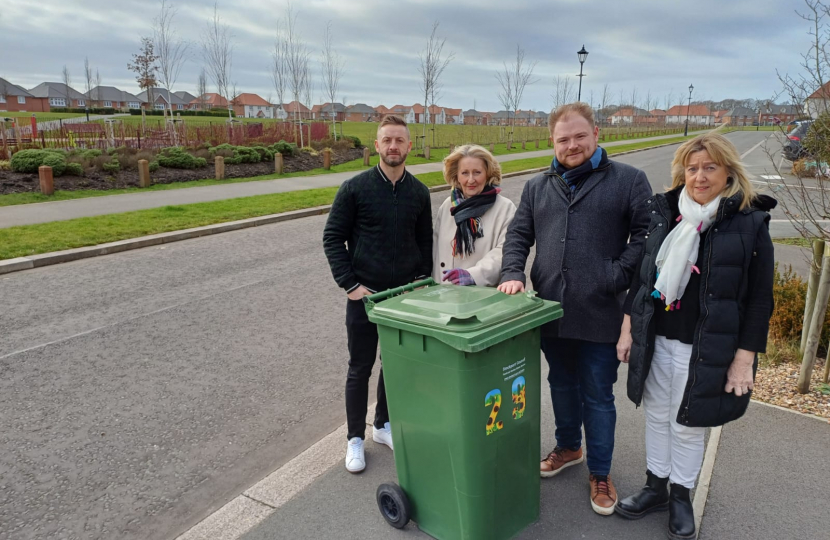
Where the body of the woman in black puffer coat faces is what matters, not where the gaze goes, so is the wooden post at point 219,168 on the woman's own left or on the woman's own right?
on the woman's own right

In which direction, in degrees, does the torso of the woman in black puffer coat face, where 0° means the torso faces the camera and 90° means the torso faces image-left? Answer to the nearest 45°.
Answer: approximately 45°

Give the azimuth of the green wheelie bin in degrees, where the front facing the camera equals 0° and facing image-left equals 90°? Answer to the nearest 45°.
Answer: approximately 315°

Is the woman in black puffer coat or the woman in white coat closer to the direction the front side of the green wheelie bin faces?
the woman in black puffer coat

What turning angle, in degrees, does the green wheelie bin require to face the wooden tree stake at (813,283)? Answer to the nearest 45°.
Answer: approximately 90° to its left

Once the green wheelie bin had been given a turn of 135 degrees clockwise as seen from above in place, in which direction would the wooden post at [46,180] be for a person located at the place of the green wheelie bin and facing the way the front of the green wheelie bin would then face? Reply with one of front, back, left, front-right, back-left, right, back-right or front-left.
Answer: front-right

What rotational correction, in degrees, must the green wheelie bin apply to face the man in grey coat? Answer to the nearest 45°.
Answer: approximately 90° to its left

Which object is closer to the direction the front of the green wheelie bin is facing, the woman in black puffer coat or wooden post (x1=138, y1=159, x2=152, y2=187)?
the woman in black puffer coat
